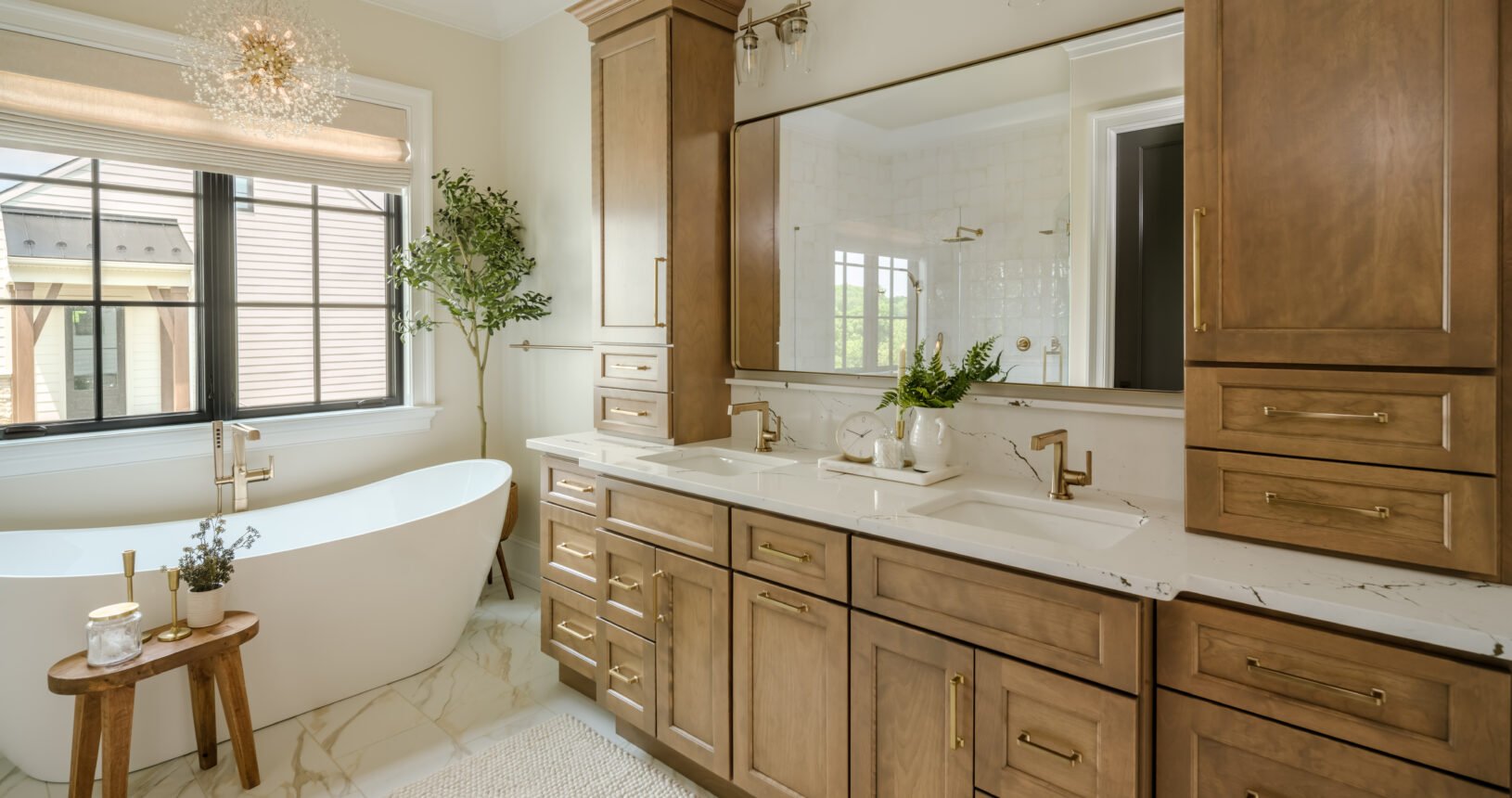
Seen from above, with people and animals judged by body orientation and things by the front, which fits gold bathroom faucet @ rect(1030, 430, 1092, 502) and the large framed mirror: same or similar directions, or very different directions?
same or similar directions

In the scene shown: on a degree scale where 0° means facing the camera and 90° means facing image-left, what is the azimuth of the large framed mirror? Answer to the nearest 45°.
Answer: approximately 45°

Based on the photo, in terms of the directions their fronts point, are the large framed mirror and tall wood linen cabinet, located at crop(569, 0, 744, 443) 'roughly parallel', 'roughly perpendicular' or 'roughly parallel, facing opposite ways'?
roughly parallel

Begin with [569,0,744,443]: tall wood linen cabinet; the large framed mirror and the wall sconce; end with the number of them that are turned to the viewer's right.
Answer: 0

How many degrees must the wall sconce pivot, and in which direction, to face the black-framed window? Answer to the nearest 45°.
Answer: approximately 45° to its right

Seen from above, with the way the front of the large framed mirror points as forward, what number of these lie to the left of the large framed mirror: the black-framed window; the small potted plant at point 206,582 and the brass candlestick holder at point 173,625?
0

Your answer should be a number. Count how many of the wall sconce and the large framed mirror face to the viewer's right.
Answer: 0

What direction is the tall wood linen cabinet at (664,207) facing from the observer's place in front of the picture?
facing the viewer and to the left of the viewer

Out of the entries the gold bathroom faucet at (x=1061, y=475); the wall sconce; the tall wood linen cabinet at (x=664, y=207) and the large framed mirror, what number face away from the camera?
0

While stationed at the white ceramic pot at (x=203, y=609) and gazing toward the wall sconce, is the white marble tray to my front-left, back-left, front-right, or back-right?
front-right

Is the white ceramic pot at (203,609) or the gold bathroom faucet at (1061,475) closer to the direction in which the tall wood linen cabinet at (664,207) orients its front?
the white ceramic pot

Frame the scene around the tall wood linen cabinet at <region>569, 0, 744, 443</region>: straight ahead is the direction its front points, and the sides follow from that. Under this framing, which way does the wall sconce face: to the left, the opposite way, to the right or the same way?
the same way

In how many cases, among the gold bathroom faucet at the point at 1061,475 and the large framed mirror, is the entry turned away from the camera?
0

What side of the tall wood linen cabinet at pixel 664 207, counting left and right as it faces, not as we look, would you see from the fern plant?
left

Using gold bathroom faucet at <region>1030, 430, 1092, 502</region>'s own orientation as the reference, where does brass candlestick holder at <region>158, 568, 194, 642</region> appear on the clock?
The brass candlestick holder is roughly at 1 o'clock from the gold bathroom faucet.

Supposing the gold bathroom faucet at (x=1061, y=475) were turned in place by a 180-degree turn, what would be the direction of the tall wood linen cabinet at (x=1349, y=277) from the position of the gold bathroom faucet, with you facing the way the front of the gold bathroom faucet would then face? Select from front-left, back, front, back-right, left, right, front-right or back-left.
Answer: right

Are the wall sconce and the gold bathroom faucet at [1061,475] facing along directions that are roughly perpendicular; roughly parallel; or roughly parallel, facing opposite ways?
roughly parallel

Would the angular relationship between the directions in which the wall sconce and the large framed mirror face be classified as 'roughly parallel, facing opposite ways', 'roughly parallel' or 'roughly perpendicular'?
roughly parallel

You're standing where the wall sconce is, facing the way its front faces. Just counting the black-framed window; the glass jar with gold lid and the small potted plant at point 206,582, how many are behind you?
0

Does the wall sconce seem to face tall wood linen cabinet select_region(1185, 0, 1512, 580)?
no
